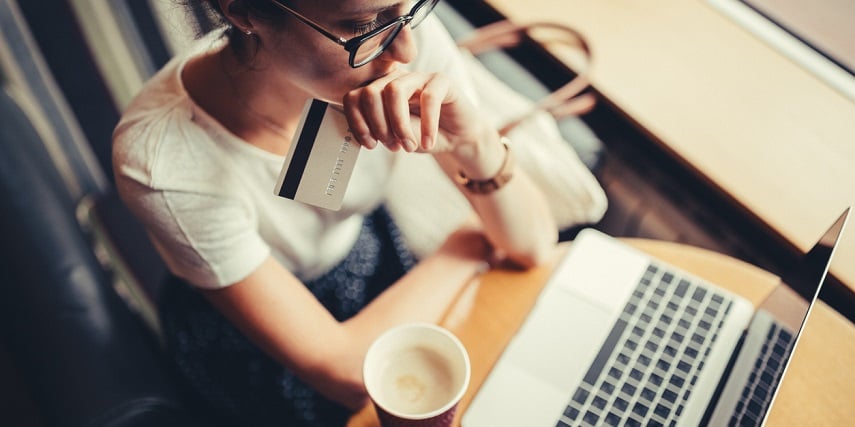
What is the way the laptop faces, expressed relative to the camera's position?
facing away from the viewer and to the left of the viewer

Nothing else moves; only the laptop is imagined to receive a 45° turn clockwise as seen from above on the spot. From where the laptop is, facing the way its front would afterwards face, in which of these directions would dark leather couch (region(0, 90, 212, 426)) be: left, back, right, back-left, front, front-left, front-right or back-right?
left

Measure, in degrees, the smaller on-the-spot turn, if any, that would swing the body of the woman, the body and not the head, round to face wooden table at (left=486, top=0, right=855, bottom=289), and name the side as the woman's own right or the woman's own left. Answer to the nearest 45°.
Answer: approximately 45° to the woman's own left

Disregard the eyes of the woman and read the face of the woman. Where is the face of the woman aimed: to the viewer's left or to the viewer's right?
to the viewer's right

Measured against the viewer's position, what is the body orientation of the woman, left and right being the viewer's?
facing the viewer and to the right of the viewer
